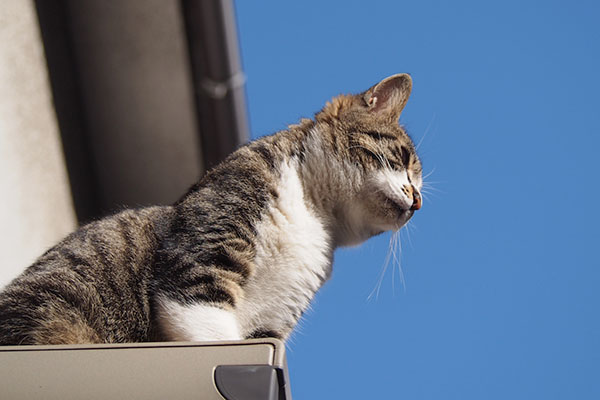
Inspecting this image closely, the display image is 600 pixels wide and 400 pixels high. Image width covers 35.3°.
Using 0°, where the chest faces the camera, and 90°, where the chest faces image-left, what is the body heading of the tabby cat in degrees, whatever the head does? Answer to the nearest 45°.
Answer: approximately 270°
